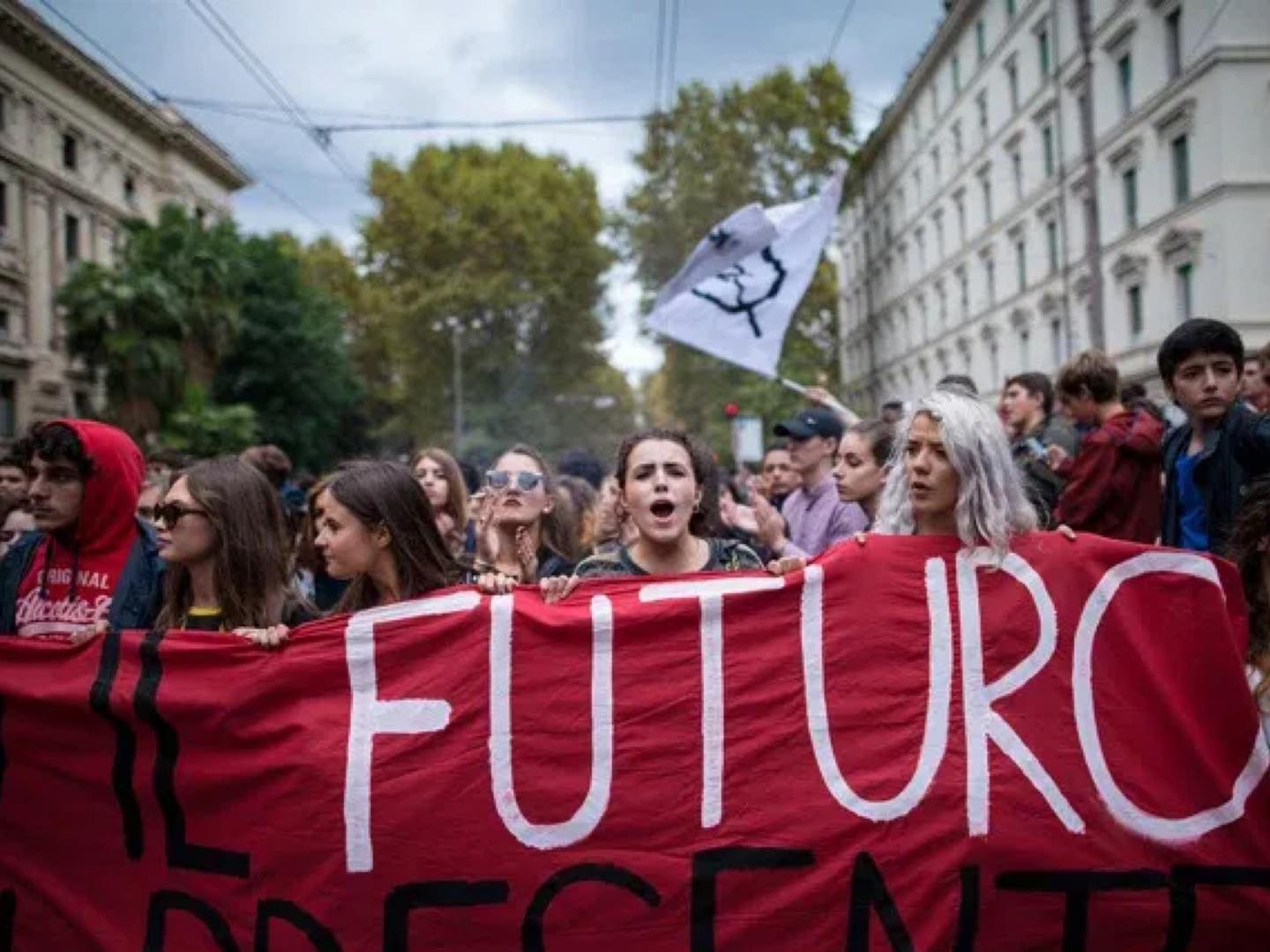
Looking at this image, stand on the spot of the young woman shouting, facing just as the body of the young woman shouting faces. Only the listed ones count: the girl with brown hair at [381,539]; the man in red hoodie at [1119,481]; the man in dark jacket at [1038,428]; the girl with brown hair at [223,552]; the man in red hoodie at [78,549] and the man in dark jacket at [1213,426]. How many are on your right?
3

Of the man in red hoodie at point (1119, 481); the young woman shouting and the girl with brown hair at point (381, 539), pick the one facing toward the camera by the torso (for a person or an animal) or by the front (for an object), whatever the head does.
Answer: the young woman shouting

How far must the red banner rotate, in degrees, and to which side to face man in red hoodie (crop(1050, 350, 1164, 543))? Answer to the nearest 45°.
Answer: approximately 135° to its left

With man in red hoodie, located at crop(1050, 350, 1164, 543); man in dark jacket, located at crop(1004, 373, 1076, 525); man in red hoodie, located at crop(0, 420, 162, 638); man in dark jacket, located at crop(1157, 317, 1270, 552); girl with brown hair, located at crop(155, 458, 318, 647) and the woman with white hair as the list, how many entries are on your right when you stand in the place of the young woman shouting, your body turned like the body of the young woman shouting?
2

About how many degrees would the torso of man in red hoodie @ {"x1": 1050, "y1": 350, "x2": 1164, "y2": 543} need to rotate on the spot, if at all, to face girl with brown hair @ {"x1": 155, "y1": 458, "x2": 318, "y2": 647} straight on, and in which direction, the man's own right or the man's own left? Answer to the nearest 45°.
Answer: approximately 90° to the man's own left

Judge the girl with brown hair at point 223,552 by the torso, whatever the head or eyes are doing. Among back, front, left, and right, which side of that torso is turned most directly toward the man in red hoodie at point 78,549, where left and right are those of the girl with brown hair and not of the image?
right

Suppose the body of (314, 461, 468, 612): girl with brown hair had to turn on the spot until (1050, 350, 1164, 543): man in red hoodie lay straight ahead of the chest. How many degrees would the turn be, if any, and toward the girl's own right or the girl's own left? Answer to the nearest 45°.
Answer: approximately 180°
